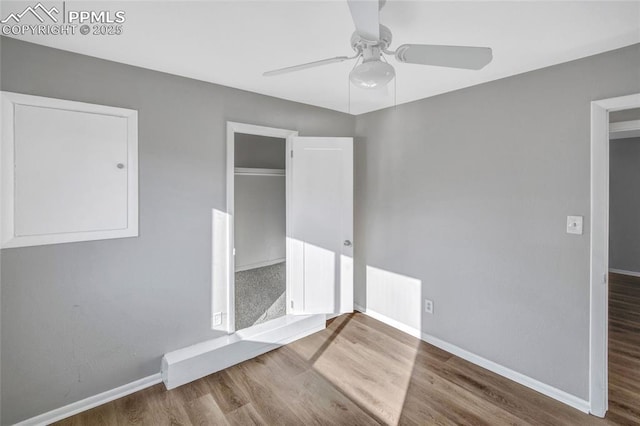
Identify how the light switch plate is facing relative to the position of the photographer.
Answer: facing the viewer

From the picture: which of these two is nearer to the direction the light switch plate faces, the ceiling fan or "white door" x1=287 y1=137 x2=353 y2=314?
the ceiling fan

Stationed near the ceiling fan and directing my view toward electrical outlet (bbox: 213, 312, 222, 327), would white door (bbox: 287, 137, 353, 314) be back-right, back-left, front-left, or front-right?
front-right

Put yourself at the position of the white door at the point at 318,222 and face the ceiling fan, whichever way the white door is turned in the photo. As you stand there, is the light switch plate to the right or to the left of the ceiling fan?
left

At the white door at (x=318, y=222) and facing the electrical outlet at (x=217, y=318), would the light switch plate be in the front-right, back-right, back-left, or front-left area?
back-left

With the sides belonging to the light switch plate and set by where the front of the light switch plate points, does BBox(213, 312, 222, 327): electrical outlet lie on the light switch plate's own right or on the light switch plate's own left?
on the light switch plate's own right

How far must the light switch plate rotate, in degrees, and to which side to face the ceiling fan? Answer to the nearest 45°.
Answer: approximately 45° to its right

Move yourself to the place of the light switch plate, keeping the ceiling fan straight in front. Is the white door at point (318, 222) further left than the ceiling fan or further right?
right

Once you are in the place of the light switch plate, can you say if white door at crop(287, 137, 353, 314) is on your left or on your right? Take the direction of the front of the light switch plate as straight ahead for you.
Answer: on your right

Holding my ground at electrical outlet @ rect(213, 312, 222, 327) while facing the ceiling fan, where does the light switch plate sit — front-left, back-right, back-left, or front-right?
front-left

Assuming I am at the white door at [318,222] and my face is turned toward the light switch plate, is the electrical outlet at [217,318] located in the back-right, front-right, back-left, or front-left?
back-right

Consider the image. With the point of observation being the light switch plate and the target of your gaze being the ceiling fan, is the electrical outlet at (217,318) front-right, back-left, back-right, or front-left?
front-right
